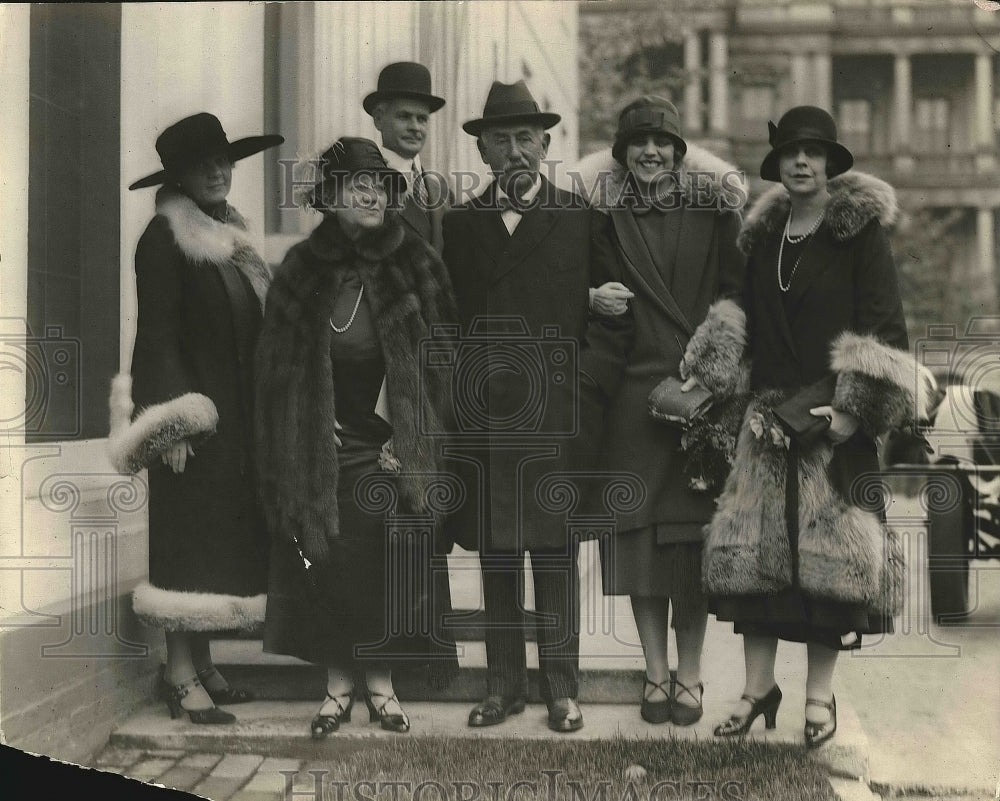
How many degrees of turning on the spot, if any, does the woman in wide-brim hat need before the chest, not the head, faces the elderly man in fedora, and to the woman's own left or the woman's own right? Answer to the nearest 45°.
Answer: approximately 45° to the woman's own left

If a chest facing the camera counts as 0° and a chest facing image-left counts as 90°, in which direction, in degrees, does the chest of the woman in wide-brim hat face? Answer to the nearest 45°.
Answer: approximately 315°
